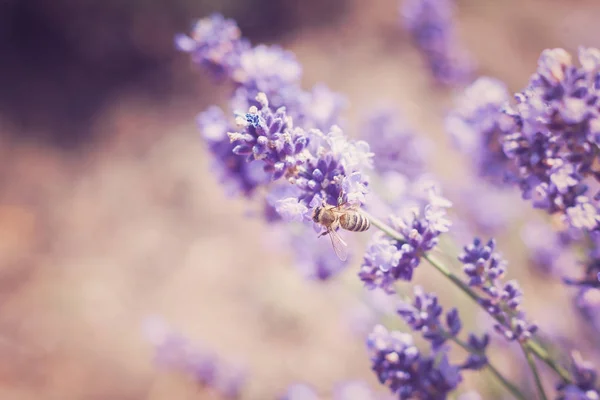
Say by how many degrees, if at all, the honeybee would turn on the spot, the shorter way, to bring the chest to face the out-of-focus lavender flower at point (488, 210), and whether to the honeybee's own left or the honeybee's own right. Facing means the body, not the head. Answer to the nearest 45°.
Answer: approximately 135° to the honeybee's own right

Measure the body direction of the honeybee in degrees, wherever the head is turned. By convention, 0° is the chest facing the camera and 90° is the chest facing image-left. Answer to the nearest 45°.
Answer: approximately 90°

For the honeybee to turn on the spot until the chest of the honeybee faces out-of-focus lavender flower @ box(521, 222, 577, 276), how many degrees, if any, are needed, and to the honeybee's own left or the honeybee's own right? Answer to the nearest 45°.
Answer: approximately 135° to the honeybee's own right
